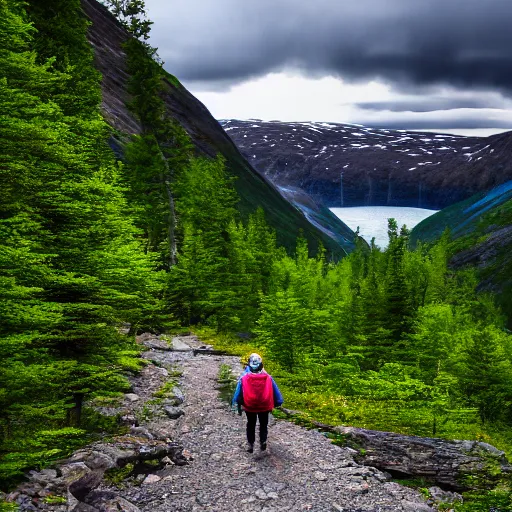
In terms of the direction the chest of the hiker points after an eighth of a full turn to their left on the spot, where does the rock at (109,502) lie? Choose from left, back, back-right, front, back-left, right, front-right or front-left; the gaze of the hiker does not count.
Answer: left

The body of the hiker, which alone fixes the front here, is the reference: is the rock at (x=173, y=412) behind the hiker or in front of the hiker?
in front

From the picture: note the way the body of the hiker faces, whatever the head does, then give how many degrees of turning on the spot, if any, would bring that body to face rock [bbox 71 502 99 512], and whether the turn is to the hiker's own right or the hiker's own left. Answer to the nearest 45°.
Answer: approximately 135° to the hiker's own left

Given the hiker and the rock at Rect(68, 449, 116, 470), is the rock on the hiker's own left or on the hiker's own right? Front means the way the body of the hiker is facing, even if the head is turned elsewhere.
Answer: on the hiker's own left

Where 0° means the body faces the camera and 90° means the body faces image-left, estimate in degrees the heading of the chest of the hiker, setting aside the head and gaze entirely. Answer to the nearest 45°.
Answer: approximately 180°

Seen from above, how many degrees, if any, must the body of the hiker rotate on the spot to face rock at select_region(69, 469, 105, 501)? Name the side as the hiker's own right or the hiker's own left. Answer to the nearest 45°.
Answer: approximately 135° to the hiker's own left

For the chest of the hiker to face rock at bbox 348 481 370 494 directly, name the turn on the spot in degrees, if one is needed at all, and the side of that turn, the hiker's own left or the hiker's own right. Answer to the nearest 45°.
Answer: approximately 135° to the hiker's own right

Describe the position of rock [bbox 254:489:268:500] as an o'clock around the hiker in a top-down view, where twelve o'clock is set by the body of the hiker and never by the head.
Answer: The rock is roughly at 6 o'clock from the hiker.

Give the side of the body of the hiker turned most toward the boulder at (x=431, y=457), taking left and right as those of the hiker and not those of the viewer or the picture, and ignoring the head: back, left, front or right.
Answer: right
